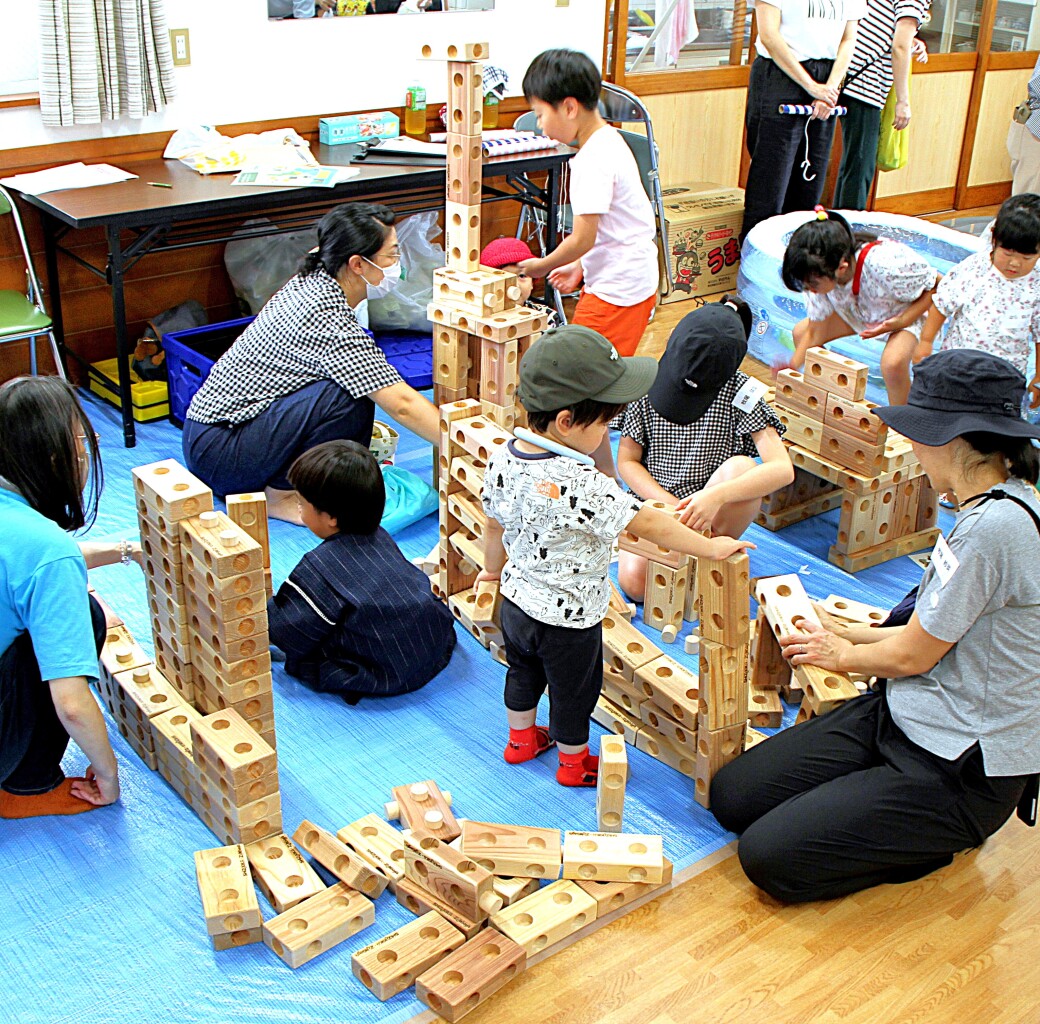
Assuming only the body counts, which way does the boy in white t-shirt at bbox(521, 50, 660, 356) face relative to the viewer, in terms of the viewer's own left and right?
facing to the left of the viewer

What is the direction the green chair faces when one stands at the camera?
facing the viewer and to the right of the viewer

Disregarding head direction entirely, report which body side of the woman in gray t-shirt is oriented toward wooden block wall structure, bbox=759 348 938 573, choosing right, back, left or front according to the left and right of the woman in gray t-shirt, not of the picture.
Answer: right

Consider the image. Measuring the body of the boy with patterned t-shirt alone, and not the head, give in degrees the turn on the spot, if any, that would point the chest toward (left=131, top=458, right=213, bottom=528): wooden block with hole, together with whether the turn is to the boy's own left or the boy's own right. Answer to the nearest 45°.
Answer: approximately 135° to the boy's own left

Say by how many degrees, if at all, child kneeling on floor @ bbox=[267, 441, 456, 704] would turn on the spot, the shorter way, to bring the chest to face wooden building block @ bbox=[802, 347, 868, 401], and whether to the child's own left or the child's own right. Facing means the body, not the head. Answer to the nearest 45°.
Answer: approximately 90° to the child's own right

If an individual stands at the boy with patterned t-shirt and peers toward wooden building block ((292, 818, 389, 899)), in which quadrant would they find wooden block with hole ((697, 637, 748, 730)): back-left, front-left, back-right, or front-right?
back-left

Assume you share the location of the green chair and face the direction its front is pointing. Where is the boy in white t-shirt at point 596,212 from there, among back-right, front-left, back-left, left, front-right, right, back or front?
front

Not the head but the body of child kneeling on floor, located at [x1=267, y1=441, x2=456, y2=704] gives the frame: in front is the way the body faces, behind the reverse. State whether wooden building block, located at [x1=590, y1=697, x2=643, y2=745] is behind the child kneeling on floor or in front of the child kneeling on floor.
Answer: behind

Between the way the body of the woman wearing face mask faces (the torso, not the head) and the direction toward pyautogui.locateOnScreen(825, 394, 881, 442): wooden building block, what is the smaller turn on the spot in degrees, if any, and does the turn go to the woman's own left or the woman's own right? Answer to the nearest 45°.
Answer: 0° — they already face it

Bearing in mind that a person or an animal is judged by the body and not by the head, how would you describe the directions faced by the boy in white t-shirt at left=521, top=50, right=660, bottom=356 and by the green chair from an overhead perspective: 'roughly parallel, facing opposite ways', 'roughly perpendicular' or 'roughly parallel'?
roughly parallel, facing opposite ways

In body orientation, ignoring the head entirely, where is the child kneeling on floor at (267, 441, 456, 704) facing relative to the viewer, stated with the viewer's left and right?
facing away from the viewer and to the left of the viewer

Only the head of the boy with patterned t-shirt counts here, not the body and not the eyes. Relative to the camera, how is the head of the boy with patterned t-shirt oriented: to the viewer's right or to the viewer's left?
to the viewer's right

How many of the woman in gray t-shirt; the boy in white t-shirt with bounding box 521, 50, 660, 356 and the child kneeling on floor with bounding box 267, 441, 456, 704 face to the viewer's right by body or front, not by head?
0

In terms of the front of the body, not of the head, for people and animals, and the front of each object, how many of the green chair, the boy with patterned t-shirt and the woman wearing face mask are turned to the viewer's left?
0

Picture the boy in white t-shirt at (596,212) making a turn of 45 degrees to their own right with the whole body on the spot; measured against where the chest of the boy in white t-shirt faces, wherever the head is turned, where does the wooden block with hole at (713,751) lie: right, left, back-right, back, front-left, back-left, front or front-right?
back-left

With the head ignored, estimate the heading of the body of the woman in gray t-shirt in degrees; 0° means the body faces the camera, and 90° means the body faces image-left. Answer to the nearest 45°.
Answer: approximately 90°

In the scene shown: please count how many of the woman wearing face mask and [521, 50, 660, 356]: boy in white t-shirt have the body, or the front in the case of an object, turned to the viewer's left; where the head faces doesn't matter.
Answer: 1

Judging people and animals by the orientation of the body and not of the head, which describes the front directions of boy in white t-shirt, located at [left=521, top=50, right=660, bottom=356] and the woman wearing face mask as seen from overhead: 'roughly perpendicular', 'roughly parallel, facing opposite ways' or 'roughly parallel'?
roughly parallel, facing opposite ways

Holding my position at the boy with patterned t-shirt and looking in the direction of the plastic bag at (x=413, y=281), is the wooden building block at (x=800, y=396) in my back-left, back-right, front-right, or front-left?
front-right

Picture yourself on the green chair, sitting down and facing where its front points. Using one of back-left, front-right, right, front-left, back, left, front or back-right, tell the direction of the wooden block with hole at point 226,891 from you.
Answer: front-right
